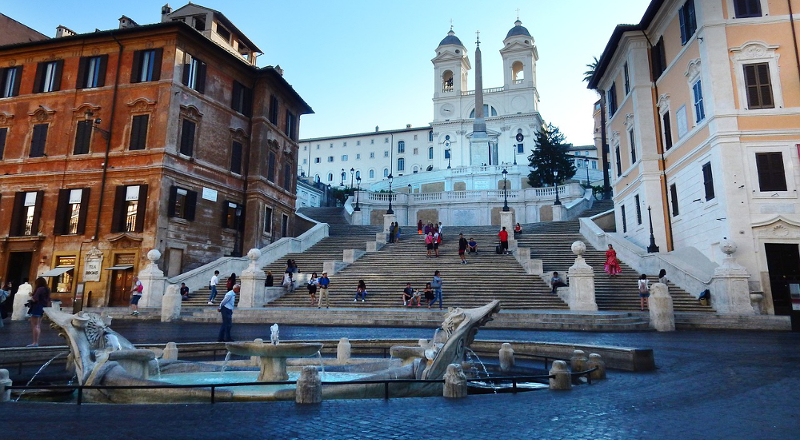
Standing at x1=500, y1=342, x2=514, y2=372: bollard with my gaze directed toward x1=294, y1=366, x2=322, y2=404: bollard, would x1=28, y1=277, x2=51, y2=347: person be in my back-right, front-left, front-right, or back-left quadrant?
front-right

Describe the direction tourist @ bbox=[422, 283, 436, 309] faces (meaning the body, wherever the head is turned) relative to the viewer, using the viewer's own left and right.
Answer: facing the viewer

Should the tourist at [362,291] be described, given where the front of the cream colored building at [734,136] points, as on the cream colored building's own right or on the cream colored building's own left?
on the cream colored building's own right

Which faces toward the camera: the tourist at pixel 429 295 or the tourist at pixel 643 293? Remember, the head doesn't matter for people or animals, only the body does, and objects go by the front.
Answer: the tourist at pixel 429 295

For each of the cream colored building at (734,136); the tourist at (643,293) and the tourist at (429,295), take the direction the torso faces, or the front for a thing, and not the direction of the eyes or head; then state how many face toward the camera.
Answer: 2

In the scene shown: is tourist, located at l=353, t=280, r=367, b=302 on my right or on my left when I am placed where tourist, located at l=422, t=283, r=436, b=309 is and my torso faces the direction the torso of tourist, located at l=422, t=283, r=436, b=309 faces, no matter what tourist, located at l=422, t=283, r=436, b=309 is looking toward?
on my right

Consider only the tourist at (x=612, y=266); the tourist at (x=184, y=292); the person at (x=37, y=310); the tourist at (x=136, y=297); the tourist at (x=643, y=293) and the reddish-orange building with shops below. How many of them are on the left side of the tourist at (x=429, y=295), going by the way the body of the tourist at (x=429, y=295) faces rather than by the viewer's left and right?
2
